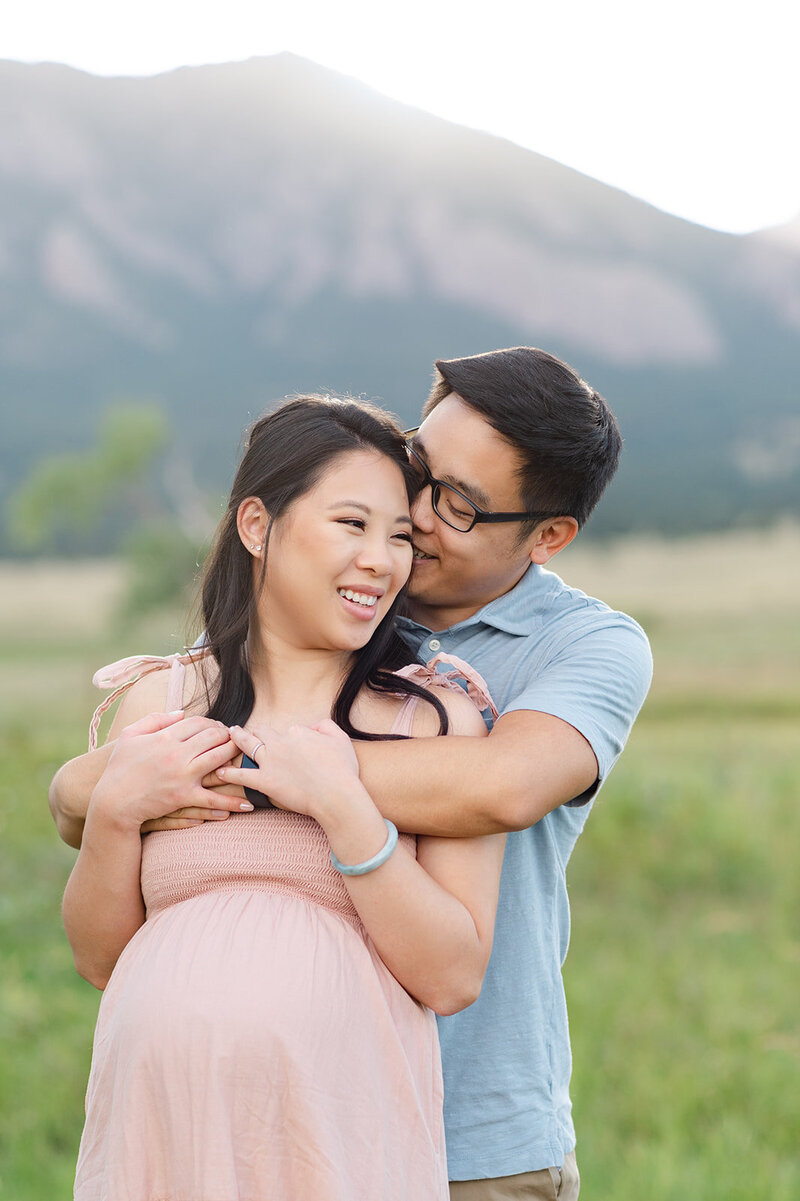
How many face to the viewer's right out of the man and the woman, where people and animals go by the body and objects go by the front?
0

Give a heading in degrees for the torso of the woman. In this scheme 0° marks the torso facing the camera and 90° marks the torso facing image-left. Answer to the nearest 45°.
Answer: approximately 0°

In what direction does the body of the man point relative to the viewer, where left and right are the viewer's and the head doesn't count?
facing the viewer and to the left of the viewer
